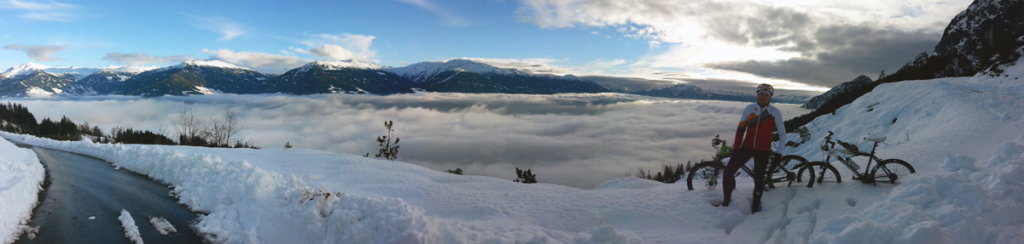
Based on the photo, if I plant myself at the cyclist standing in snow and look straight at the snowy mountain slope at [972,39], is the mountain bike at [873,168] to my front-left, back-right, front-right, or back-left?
front-right

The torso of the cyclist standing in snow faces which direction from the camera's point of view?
toward the camera

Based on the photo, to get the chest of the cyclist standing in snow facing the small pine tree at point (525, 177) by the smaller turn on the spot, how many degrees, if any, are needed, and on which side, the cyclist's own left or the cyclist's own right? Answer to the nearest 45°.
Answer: approximately 135° to the cyclist's own right

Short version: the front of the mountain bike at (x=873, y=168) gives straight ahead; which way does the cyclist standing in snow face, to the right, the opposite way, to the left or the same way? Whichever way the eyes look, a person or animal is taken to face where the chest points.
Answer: to the left

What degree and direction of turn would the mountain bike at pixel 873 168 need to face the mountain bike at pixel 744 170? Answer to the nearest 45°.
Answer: approximately 45° to its left

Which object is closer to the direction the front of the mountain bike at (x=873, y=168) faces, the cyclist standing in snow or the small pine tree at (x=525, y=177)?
the small pine tree

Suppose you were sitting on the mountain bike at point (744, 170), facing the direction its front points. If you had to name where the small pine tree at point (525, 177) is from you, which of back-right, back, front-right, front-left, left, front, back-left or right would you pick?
front-right

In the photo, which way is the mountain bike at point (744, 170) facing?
to the viewer's left

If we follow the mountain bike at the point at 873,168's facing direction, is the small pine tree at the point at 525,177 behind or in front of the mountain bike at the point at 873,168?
in front

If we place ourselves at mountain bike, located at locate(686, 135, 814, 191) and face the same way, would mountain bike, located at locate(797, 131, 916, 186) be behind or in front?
behind

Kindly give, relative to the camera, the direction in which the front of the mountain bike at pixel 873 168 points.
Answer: facing to the left of the viewer

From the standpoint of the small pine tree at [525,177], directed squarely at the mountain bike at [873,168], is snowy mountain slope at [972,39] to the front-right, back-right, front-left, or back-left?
front-left
